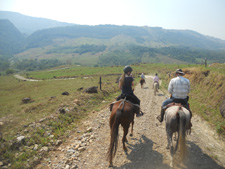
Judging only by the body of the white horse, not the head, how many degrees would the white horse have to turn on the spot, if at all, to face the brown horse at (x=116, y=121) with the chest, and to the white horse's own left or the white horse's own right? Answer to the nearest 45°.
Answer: approximately 90° to the white horse's own left

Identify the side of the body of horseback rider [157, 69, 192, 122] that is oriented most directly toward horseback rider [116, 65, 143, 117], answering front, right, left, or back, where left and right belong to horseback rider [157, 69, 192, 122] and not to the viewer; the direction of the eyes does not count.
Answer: left

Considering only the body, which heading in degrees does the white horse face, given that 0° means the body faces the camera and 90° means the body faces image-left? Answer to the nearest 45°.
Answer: approximately 180°

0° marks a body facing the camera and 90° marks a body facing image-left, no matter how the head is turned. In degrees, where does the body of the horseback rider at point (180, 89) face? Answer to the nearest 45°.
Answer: approximately 180°
